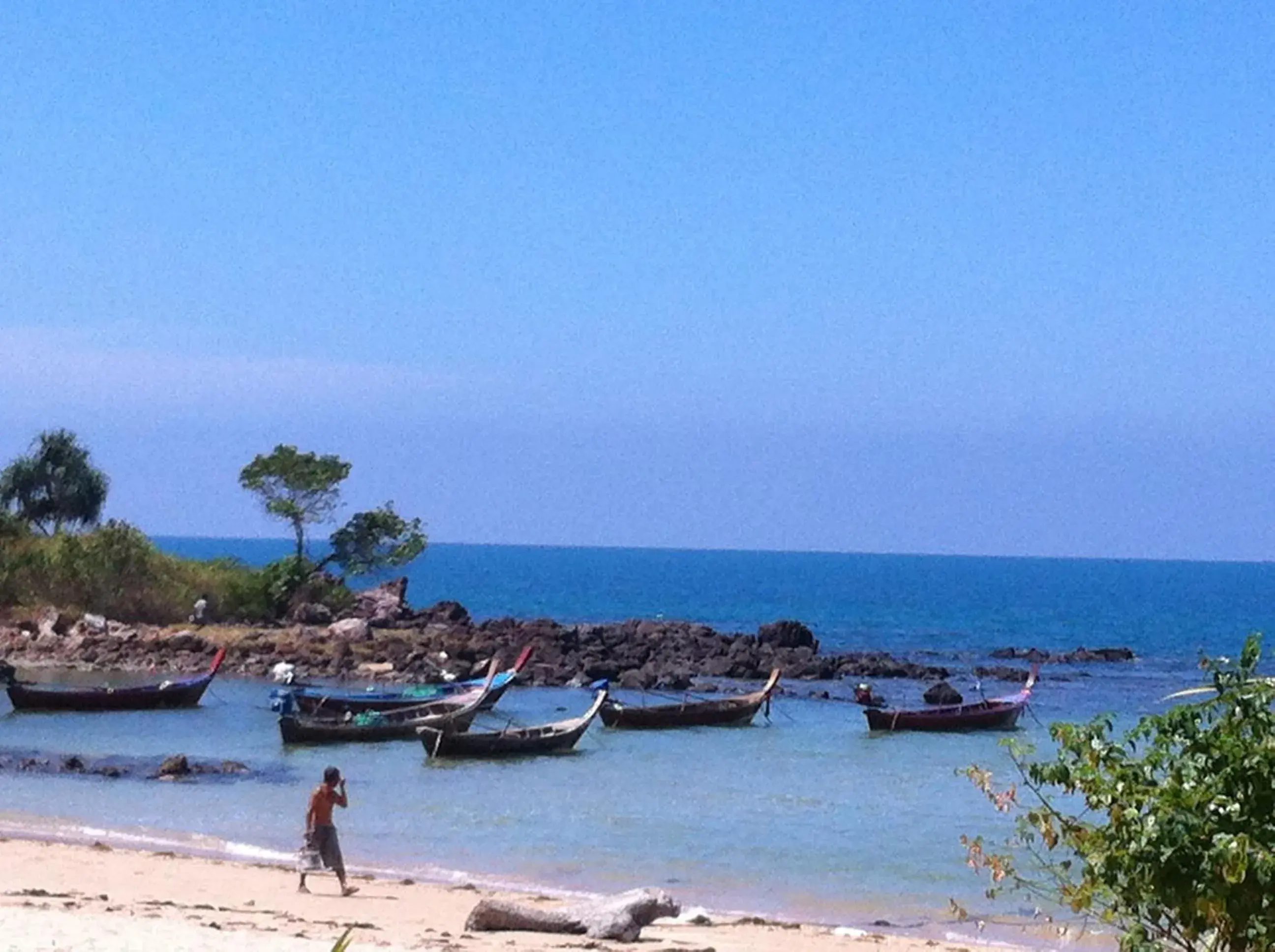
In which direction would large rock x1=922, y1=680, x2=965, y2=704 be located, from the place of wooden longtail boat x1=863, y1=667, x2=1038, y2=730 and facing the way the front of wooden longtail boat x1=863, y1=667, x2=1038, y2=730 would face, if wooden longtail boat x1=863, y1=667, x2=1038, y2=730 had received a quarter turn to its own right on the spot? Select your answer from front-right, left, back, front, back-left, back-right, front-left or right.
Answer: back

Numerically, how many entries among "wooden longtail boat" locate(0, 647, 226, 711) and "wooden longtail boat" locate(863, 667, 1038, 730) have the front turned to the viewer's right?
2

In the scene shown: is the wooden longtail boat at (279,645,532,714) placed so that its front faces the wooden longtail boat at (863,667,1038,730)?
yes

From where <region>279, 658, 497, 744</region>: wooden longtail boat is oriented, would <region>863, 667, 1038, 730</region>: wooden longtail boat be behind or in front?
in front

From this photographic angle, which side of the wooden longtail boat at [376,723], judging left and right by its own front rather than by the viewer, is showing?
right

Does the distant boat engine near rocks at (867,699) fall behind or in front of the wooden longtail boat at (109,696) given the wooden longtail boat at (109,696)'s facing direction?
in front

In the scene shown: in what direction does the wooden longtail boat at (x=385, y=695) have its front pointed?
to the viewer's right

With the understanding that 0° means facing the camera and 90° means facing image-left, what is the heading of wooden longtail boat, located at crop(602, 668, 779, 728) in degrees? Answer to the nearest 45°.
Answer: approximately 270°

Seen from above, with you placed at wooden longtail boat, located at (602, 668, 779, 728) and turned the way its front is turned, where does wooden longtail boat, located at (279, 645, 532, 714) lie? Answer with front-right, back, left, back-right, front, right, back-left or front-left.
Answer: back

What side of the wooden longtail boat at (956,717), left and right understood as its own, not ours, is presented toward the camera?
right

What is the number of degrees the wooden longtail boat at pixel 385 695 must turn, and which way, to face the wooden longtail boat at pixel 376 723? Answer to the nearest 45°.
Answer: approximately 90° to its right

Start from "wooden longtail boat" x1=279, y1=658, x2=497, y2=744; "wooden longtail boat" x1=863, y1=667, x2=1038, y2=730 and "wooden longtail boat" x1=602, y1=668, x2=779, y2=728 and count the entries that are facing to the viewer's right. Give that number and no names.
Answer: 3

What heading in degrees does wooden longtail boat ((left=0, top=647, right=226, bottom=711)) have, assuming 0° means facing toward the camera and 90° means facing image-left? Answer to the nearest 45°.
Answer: approximately 270°
